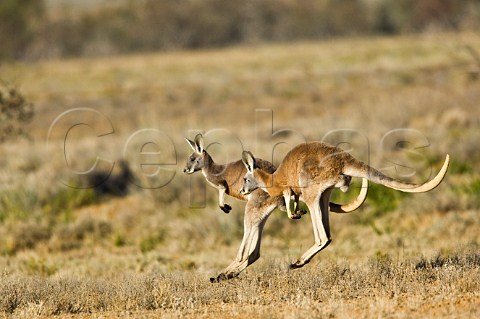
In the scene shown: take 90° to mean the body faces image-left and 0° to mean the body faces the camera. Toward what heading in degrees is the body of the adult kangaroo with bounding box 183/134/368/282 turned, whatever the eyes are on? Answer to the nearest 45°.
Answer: approximately 90°

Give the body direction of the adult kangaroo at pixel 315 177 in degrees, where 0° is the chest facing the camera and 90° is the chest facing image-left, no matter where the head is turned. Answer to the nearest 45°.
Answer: approximately 90°

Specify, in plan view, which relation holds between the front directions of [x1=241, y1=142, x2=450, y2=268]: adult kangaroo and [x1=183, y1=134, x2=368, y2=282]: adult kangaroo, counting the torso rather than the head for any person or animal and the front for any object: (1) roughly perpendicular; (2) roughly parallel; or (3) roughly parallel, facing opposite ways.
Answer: roughly parallel

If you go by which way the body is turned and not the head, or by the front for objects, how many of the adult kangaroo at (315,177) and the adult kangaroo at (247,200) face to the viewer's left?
2
